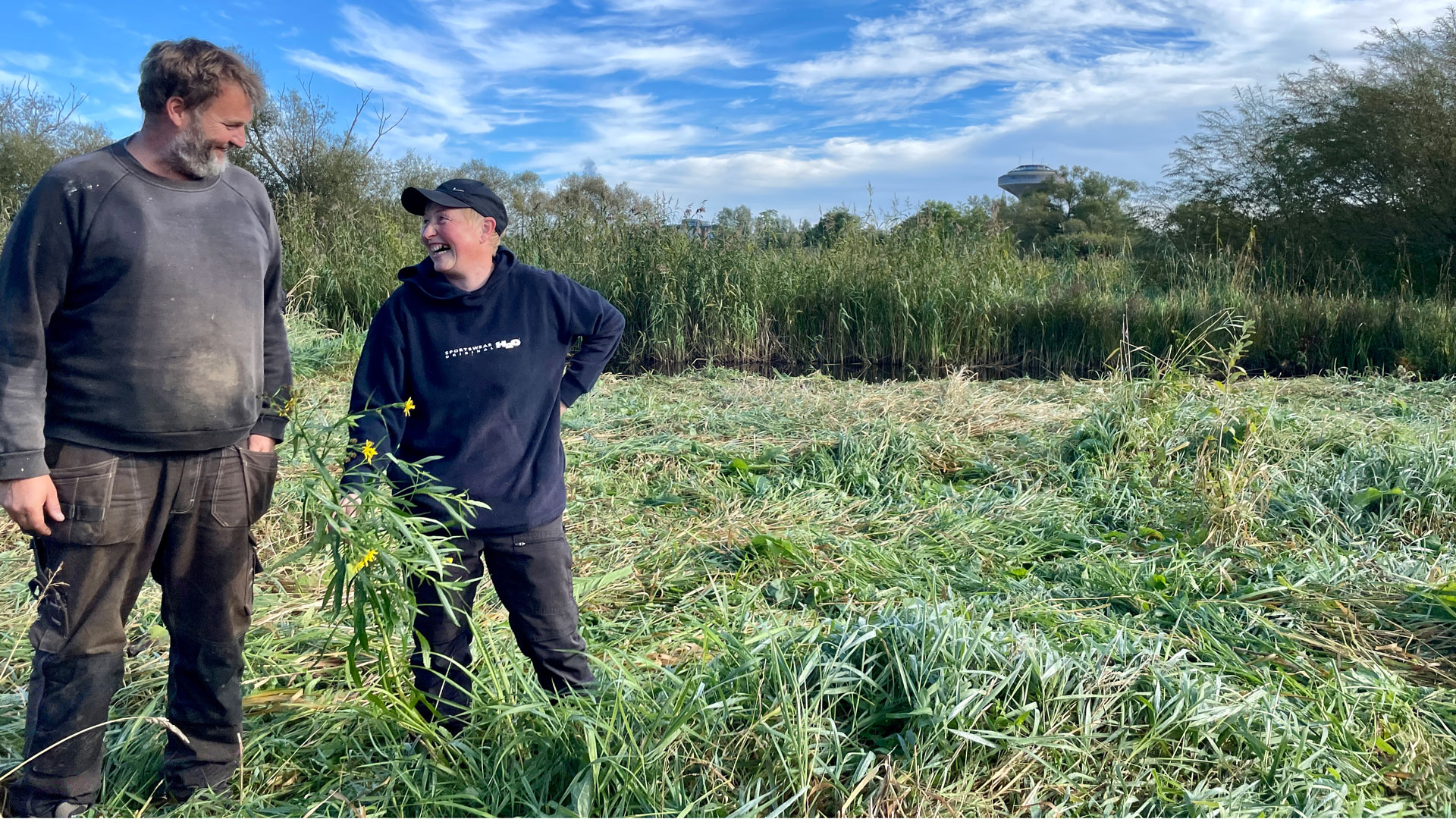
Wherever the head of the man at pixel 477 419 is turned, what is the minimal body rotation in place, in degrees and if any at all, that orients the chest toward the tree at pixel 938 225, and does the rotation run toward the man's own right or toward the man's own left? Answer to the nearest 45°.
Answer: approximately 135° to the man's own left

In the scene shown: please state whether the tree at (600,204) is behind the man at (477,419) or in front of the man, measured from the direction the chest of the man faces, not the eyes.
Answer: behind

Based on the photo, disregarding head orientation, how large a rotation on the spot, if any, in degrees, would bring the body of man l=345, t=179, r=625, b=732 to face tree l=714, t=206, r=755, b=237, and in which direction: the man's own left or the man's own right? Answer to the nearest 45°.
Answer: approximately 180°

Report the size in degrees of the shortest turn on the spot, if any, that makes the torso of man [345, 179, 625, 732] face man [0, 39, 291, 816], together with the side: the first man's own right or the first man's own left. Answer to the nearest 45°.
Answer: approximately 90° to the first man's own right

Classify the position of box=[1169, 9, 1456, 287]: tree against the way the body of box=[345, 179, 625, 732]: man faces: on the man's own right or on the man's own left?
on the man's own left

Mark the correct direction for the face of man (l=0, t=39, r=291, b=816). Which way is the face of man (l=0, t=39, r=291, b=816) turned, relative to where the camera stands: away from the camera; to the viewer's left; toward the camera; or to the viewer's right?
to the viewer's right

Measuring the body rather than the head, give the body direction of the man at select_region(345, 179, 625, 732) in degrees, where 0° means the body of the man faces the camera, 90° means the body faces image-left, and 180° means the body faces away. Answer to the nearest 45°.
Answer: approximately 0°

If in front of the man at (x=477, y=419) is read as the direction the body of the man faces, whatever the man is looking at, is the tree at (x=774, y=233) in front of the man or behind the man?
behind
